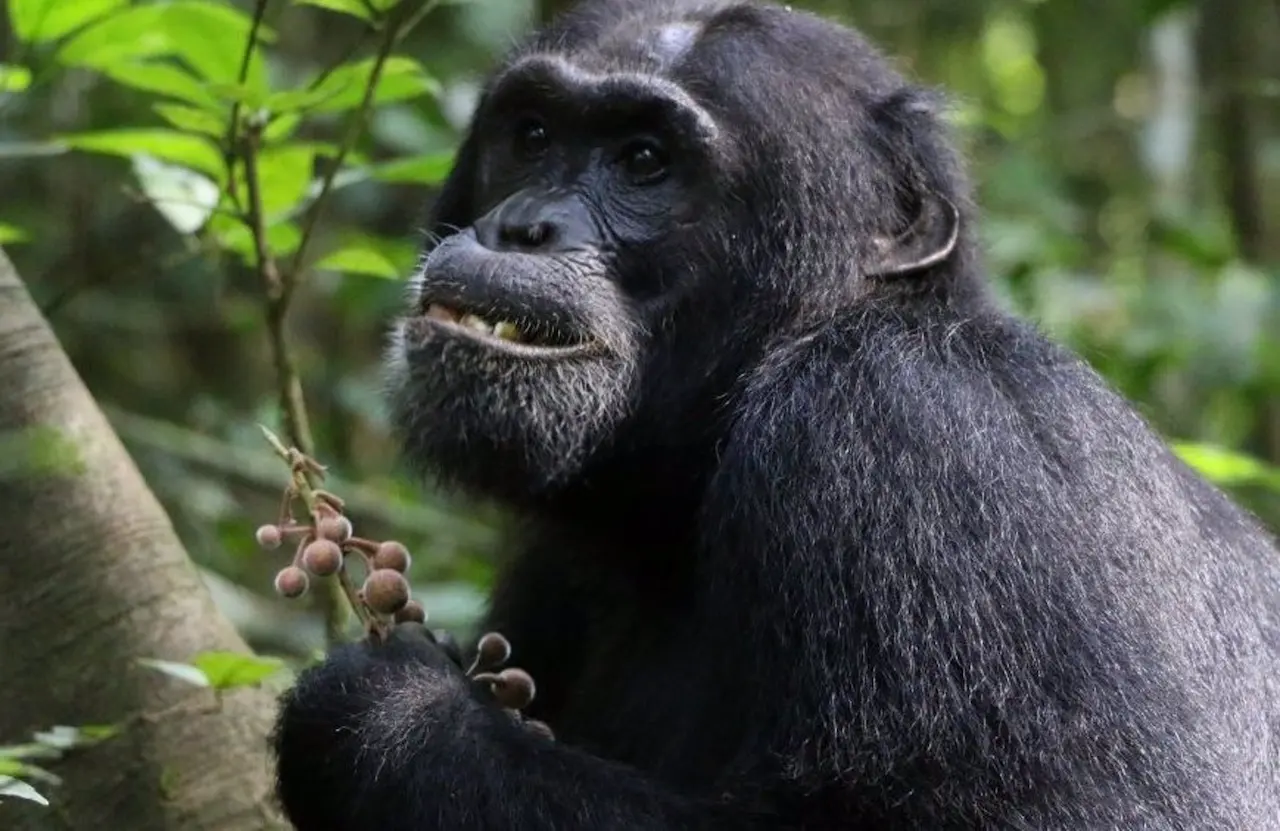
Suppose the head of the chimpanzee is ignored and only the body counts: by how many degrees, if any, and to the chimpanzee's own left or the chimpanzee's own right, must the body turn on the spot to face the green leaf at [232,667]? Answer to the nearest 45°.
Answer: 0° — it already faces it

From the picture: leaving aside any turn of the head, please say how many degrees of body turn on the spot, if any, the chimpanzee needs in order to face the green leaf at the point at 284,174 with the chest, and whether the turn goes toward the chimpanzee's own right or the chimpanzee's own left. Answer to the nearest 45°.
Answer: approximately 45° to the chimpanzee's own right

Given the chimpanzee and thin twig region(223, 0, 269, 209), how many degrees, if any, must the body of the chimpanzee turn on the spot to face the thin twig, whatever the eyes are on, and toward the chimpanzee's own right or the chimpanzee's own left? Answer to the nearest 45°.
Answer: approximately 45° to the chimpanzee's own right

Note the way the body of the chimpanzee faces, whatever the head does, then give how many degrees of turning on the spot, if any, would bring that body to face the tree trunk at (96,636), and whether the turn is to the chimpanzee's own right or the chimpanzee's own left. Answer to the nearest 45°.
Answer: approximately 45° to the chimpanzee's own right

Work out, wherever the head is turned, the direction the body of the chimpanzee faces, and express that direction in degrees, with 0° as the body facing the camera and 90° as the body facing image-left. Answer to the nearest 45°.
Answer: approximately 45°
